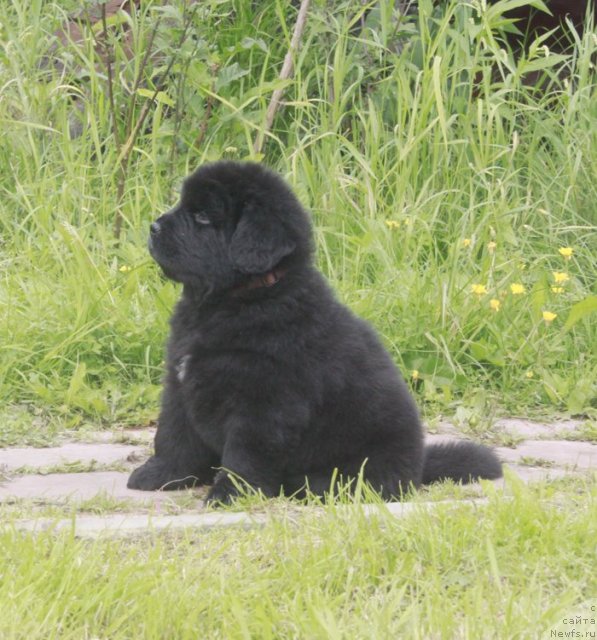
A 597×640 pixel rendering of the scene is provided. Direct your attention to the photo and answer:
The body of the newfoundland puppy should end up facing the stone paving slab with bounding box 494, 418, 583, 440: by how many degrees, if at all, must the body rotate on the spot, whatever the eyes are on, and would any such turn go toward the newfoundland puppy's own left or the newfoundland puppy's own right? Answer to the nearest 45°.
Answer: approximately 135° to the newfoundland puppy's own right

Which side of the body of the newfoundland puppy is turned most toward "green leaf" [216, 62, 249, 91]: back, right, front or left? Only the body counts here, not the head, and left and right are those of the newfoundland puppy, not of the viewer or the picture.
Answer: right

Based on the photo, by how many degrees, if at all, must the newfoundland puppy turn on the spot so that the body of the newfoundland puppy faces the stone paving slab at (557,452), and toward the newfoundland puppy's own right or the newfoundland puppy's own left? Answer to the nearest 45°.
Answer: approximately 135° to the newfoundland puppy's own right

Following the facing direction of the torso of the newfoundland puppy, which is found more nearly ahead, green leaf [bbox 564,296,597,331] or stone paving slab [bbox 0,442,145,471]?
the stone paving slab

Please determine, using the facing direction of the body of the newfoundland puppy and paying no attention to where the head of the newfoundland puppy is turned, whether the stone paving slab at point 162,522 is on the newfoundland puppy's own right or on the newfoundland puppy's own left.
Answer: on the newfoundland puppy's own left

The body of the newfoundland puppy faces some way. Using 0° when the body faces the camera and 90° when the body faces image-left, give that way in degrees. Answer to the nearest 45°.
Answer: approximately 90°

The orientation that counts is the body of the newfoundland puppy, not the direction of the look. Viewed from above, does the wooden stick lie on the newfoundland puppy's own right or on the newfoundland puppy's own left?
on the newfoundland puppy's own right
